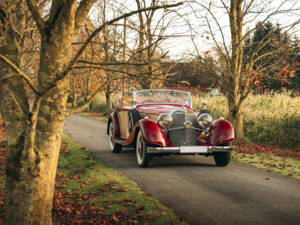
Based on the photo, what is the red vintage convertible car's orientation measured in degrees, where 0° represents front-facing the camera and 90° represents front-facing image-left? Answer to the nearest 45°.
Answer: approximately 315°

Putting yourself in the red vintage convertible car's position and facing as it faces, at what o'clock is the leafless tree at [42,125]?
The leafless tree is roughly at 2 o'clock from the red vintage convertible car.
